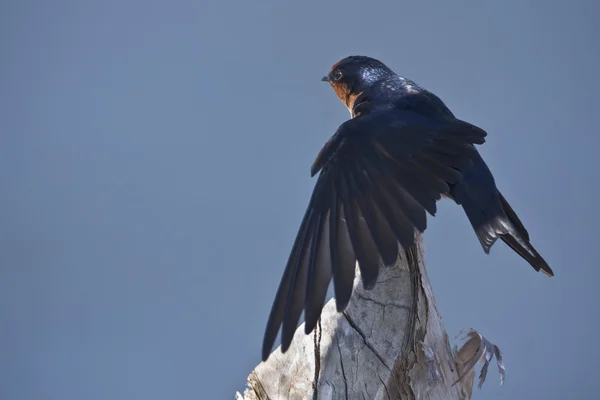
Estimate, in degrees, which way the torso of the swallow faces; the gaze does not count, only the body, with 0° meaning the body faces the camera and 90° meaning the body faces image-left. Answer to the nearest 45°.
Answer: approximately 90°
